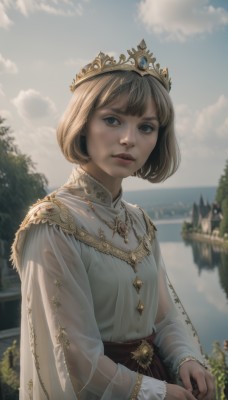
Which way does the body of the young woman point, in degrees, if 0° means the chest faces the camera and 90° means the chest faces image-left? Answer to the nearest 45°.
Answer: approximately 315°

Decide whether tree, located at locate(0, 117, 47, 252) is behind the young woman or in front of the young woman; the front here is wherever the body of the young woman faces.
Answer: behind
